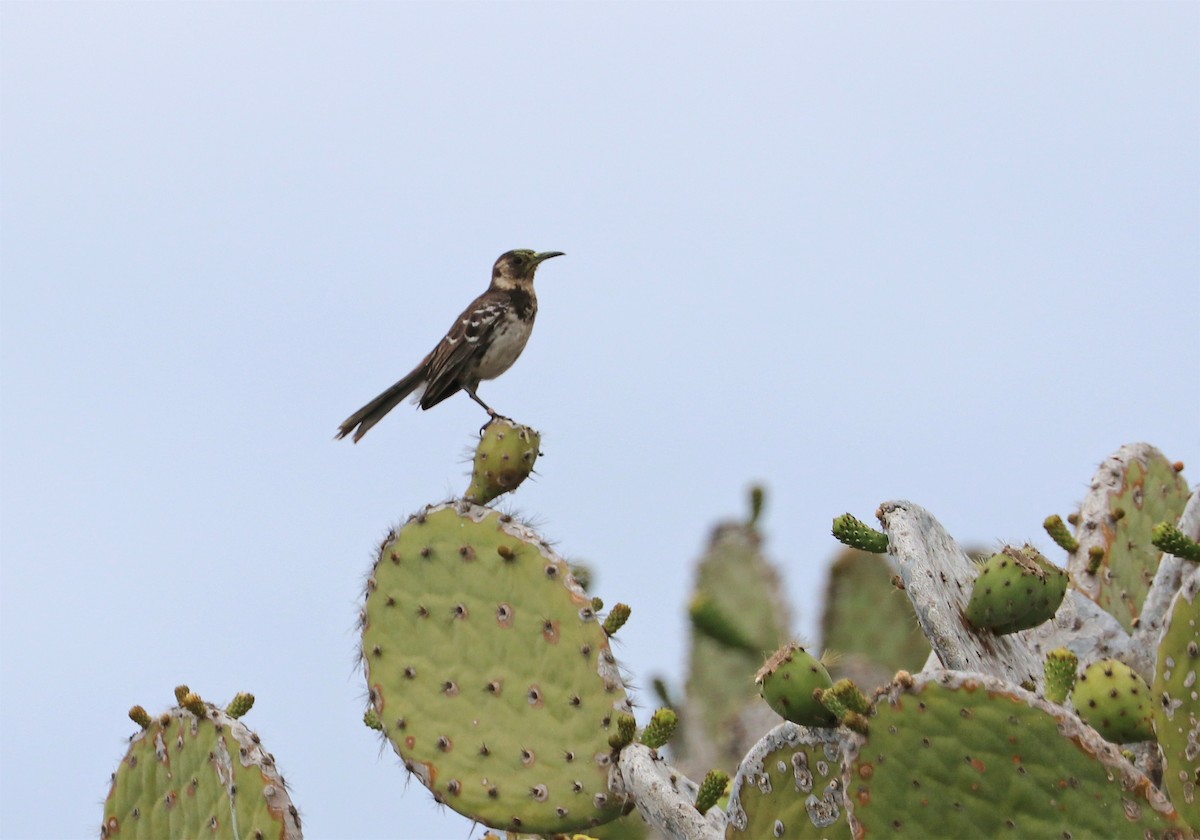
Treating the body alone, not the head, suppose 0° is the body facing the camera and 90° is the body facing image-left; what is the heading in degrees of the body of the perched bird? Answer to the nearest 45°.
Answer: approximately 270°
